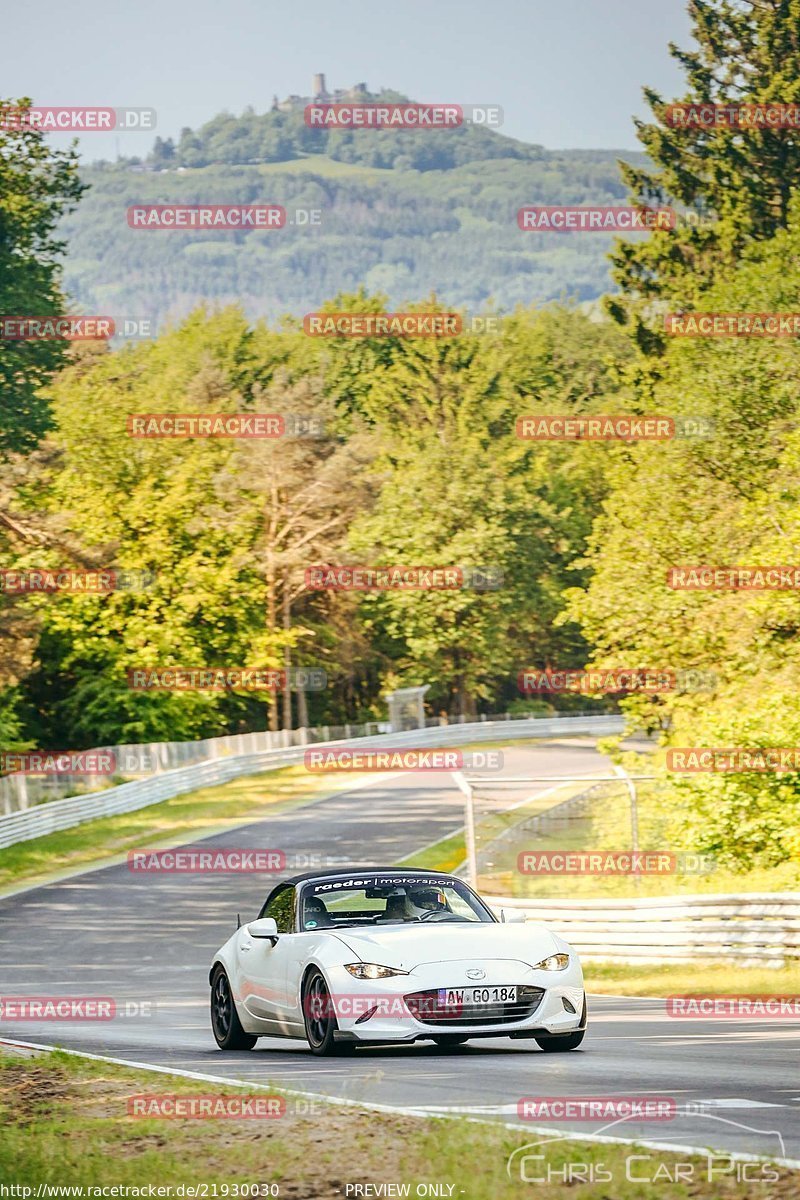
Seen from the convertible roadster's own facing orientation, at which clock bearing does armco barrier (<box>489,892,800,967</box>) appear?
The armco barrier is roughly at 8 o'clock from the convertible roadster.

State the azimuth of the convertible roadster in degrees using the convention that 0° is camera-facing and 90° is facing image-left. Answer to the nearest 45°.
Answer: approximately 315°
